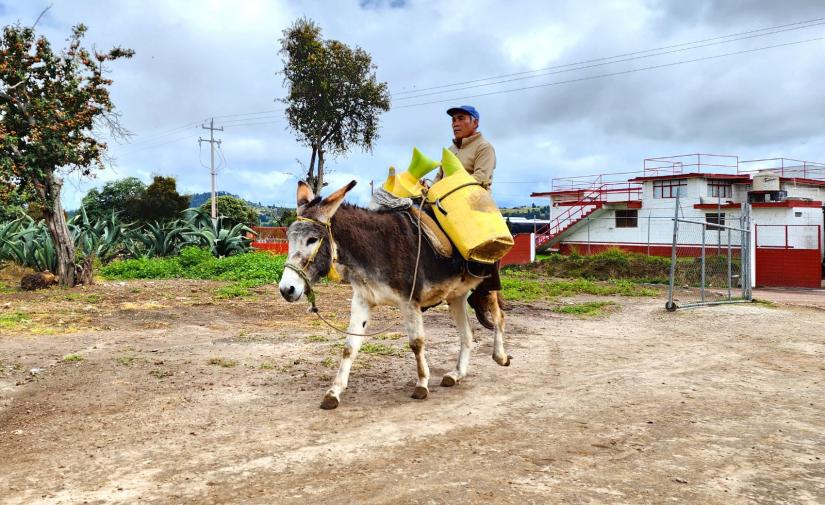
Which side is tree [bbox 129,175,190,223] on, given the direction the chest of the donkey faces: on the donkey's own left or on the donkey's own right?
on the donkey's own right

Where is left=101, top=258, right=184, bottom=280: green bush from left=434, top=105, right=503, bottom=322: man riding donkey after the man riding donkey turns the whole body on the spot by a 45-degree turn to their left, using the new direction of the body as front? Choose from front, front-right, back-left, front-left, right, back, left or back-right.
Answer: back-right

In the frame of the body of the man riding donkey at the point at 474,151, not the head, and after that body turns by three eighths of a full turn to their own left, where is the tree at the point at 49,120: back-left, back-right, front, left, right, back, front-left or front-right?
back-left

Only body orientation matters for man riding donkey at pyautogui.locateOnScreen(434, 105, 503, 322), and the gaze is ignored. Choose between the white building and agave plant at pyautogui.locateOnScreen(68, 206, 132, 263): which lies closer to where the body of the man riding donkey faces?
the agave plant

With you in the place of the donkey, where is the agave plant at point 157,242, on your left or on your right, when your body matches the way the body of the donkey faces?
on your right

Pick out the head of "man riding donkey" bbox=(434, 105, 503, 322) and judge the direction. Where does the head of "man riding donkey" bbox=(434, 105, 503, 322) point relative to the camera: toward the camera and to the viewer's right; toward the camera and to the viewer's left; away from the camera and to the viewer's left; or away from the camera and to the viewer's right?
toward the camera and to the viewer's left

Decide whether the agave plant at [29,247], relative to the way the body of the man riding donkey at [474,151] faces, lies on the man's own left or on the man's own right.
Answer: on the man's own right

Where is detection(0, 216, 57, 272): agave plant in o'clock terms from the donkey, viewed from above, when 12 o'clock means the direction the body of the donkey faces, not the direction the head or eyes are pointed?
The agave plant is roughly at 3 o'clock from the donkey.

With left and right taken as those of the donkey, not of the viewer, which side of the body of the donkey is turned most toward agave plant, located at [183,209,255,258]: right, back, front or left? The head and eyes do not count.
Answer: right

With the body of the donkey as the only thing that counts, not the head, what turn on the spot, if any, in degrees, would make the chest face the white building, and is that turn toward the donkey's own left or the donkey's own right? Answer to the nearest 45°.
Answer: approximately 180°

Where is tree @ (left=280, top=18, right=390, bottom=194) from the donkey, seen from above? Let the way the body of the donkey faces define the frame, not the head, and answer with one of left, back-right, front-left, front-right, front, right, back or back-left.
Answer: back-right

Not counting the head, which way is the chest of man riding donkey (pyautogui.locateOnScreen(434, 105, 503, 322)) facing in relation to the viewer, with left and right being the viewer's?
facing the viewer and to the left of the viewer
